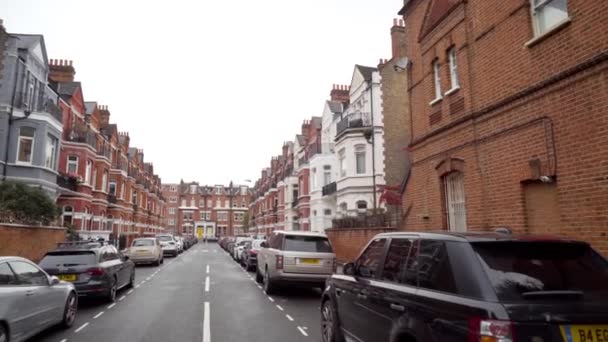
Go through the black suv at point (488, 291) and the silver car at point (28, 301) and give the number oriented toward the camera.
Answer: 0

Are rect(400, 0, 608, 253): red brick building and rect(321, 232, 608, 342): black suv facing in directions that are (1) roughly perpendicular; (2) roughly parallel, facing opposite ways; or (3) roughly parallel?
roughly perpendicular

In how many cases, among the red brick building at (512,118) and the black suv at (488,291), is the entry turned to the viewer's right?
0

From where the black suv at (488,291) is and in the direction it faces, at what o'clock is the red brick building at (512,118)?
The red brick building is roughly at 2 o'clock from the black suv.

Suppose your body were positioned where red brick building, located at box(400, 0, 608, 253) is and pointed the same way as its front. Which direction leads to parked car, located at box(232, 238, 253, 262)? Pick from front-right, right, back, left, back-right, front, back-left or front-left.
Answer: right

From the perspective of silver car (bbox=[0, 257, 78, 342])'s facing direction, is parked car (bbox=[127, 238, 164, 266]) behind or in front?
in front

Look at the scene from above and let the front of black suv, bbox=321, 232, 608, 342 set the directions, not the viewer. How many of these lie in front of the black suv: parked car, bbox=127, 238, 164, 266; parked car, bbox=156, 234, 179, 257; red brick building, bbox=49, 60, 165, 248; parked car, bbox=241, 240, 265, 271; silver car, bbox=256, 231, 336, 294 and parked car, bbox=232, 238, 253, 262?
6

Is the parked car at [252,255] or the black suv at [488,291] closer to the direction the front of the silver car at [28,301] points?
the parked car

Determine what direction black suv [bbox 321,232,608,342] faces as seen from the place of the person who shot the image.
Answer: facing away from the viewer and to the left of the viewer

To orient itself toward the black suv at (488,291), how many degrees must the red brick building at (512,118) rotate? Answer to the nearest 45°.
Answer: approximately 45° to its left

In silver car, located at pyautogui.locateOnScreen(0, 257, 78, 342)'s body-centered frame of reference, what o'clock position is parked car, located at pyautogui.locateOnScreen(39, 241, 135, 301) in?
The parked car is roughly at 11 o'clock from the silver car.

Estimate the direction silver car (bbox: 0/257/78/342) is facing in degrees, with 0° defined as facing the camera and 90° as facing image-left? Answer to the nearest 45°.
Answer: approximately 225°

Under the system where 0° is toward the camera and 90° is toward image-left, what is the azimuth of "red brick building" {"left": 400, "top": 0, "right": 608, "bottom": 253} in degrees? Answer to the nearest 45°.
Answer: approximately 45°

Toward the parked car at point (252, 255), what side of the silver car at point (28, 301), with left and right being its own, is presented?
front

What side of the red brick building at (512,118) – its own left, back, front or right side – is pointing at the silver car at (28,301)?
front
